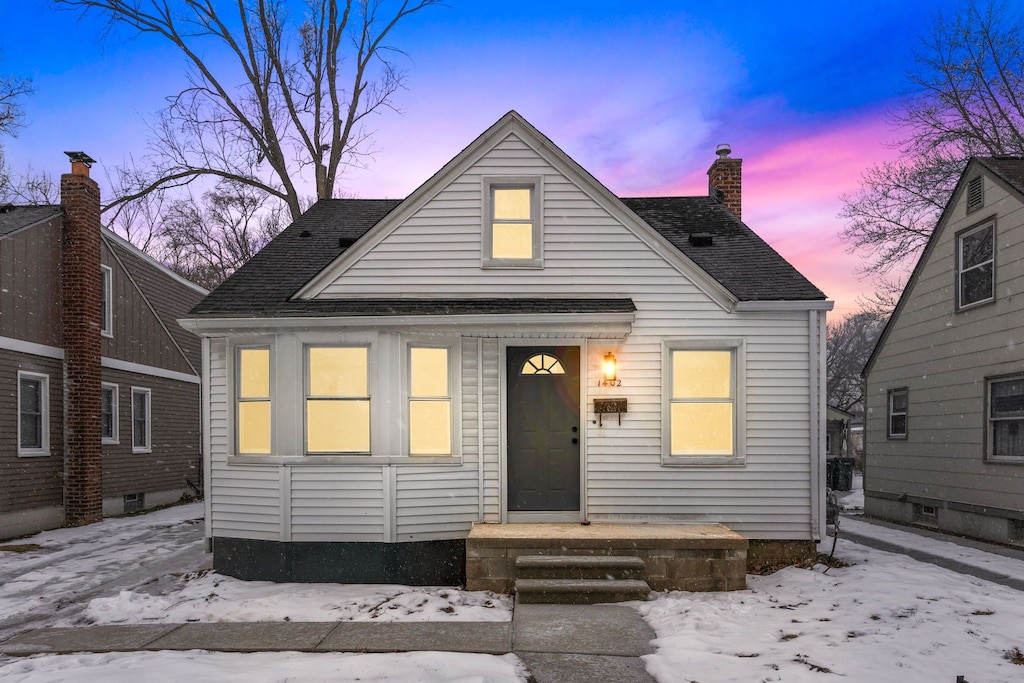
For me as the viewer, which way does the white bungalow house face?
facing the viewer

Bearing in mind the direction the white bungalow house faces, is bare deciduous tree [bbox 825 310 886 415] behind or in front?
behind

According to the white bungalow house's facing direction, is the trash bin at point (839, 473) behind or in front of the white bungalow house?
behind
